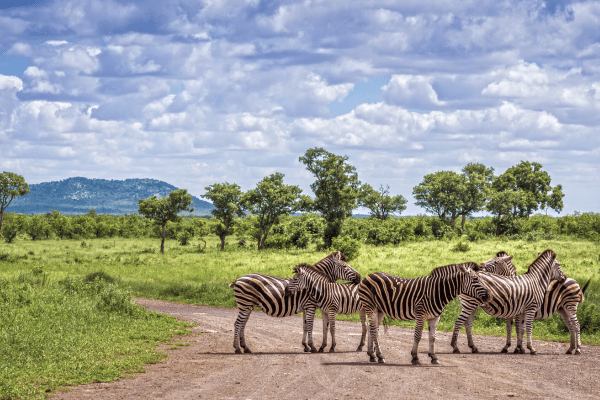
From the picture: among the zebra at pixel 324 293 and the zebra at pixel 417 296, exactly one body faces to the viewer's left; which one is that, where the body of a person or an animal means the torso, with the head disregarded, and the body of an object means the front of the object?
the zebra at pixel 324 293

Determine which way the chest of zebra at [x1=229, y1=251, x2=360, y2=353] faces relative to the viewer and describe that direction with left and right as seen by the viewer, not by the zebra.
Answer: facing to the right of the viewer

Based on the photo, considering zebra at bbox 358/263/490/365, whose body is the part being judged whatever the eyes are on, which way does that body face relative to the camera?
to the viewer's right

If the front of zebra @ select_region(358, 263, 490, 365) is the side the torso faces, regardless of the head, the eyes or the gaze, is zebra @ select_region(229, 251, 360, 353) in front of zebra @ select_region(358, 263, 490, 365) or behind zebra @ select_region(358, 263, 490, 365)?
behind

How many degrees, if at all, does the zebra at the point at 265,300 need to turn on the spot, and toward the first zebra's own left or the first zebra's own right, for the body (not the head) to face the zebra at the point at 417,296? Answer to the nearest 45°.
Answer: approximately 45° to the first zebra's own right

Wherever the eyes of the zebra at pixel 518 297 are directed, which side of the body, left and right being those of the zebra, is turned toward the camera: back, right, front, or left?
right
